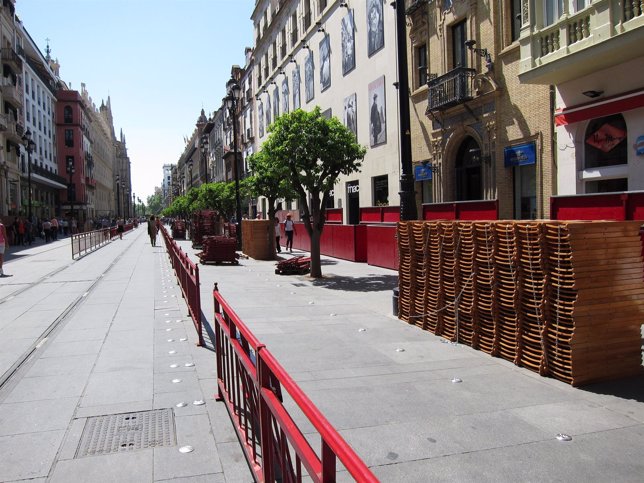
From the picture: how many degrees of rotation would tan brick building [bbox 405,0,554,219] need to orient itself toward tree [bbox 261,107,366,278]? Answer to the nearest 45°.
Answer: approximately 45° to its right

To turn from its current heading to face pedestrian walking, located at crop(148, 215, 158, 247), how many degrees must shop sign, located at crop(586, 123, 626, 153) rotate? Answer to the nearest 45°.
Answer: approximately 90° to its right

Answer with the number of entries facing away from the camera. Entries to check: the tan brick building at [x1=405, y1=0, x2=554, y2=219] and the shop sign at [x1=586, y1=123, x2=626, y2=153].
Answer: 0

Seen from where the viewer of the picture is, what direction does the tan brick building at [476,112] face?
facing the viewer and to the left of the viewer

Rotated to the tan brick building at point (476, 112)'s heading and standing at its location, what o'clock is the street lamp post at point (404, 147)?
The street lamp post is roughly at 11 o'clock from the tan brick building.

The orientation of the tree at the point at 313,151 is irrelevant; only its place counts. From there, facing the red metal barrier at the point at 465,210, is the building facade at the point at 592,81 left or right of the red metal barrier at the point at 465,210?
right

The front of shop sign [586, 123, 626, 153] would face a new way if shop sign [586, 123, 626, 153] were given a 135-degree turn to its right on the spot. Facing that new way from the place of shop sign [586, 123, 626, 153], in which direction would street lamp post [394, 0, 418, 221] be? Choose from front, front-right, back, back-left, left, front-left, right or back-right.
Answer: back-left

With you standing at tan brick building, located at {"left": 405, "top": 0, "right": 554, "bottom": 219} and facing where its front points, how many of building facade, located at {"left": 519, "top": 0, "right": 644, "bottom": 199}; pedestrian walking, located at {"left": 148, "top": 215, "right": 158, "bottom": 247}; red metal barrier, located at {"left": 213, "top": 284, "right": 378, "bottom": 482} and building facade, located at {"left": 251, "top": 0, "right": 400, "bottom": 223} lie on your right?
2

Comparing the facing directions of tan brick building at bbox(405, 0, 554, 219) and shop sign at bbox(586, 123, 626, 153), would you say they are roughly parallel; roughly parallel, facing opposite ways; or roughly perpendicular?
roughly parallel

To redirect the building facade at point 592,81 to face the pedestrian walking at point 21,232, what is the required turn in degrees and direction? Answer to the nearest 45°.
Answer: approximately 45° to its right

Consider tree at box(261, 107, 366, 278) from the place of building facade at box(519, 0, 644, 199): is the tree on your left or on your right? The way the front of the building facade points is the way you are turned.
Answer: on your right

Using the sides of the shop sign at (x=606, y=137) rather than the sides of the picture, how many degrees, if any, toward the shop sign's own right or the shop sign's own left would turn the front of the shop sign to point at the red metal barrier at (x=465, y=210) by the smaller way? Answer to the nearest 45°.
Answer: approximately 90° to the shop sign's own right

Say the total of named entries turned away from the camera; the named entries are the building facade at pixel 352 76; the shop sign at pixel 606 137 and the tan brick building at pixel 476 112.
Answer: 0

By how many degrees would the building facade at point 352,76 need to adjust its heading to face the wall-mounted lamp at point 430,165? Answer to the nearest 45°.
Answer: approximately 45° to its left

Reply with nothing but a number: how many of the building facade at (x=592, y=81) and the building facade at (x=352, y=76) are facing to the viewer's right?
0

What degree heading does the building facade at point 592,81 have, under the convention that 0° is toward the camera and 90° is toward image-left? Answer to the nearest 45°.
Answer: approximately 45°

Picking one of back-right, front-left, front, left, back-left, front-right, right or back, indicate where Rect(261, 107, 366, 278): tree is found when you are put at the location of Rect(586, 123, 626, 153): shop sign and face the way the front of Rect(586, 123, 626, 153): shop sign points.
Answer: front-right
